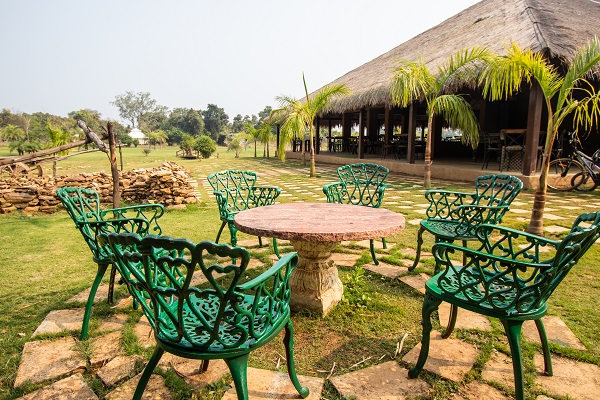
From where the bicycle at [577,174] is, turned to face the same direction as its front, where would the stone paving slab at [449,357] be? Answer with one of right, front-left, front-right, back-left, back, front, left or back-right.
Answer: left

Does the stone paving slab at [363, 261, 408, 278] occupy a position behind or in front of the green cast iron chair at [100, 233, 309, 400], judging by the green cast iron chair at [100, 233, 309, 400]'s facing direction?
in front

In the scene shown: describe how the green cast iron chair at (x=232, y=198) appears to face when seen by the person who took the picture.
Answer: facing the viewer and to the right of the viewer

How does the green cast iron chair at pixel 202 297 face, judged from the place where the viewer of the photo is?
facing away from the viewer and to the right of the viewer

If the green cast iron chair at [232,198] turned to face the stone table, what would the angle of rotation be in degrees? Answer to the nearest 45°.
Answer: approximately 45° to its right

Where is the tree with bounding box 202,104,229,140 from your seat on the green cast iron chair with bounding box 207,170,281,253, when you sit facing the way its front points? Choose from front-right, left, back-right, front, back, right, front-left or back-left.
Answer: back-left

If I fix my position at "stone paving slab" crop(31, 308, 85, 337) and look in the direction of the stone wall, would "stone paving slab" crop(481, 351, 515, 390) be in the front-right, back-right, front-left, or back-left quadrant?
back-right

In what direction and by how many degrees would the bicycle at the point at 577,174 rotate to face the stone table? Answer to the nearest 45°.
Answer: approximately 90° to its left

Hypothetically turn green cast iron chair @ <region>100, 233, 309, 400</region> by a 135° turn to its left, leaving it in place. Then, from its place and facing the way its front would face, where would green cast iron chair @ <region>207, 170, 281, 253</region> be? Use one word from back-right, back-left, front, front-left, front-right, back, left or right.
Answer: right

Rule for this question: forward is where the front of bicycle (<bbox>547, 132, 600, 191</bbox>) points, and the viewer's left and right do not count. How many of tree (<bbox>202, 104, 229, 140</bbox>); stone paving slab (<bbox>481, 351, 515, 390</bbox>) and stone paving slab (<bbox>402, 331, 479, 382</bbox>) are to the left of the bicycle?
2

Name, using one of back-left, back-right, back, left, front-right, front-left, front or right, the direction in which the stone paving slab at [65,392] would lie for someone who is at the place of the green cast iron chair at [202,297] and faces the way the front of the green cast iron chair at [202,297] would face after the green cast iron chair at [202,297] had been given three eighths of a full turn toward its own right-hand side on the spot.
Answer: back-right

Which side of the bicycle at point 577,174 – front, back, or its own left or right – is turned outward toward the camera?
left

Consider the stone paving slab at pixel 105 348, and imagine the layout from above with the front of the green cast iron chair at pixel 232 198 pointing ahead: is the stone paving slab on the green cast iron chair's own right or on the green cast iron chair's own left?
on the green cast iron chair's own right

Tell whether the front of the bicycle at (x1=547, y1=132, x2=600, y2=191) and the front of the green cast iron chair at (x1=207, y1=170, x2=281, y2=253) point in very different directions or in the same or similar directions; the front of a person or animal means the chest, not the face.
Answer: very different directions

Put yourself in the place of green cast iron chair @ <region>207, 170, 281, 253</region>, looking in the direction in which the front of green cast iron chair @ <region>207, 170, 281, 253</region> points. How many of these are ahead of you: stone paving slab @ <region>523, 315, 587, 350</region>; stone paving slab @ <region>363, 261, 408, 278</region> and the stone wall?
2
